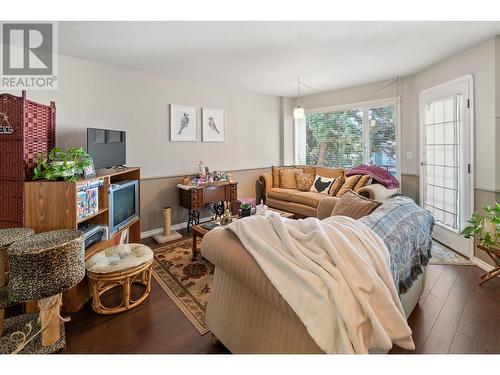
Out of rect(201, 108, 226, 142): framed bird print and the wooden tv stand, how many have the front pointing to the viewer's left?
0

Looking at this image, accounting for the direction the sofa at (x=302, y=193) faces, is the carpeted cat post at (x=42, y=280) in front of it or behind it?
in front

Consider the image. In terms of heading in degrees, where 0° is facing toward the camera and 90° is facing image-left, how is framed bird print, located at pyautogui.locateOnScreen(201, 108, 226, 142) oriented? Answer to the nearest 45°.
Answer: approximately 315°

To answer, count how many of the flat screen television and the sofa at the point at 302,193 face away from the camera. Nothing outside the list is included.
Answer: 0

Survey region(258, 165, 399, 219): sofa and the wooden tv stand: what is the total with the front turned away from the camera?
0

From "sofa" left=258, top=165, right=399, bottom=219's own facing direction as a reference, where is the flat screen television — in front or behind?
in front

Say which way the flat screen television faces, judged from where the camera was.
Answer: facing the viewer and to the right of the viewer
